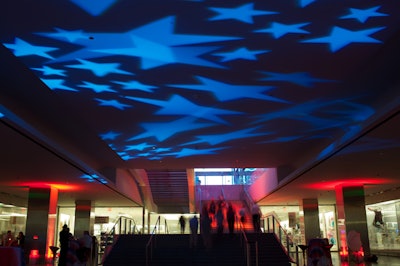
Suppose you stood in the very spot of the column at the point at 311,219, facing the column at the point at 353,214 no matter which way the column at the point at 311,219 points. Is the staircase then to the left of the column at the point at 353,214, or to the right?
right

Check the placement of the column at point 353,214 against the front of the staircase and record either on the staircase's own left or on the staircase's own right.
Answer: on the staircase's own left

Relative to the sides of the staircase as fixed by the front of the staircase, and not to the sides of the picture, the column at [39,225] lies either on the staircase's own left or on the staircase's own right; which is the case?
on the staircase's own right

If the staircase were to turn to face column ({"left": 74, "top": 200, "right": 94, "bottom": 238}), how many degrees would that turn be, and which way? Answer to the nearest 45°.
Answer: approximately 135° to its right

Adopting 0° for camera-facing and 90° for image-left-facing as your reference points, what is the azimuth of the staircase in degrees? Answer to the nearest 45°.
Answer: approximately 0°

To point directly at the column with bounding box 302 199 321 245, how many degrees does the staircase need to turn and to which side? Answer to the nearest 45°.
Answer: approximately 135° to its left
